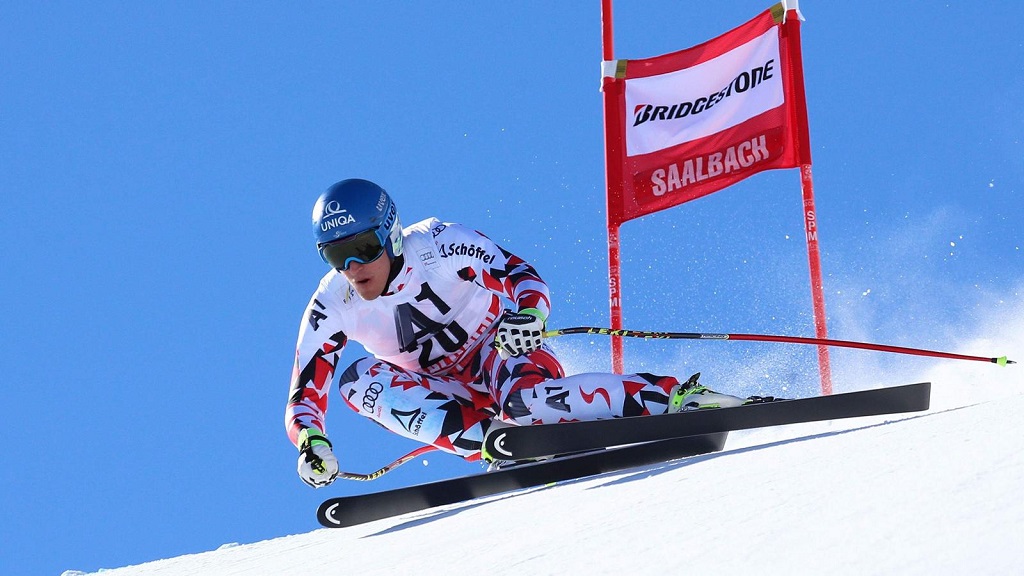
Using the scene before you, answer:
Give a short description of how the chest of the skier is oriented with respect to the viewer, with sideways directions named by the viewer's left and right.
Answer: facing the viewer and to the left of the viewer

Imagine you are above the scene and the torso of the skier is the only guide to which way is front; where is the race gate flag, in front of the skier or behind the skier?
behind

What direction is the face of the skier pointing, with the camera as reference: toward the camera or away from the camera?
toward the camera
